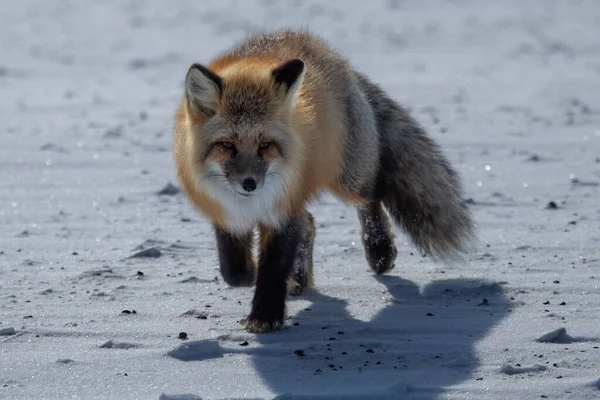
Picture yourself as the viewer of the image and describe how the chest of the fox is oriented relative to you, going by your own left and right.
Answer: facing the viewer and to the left of the viewer
